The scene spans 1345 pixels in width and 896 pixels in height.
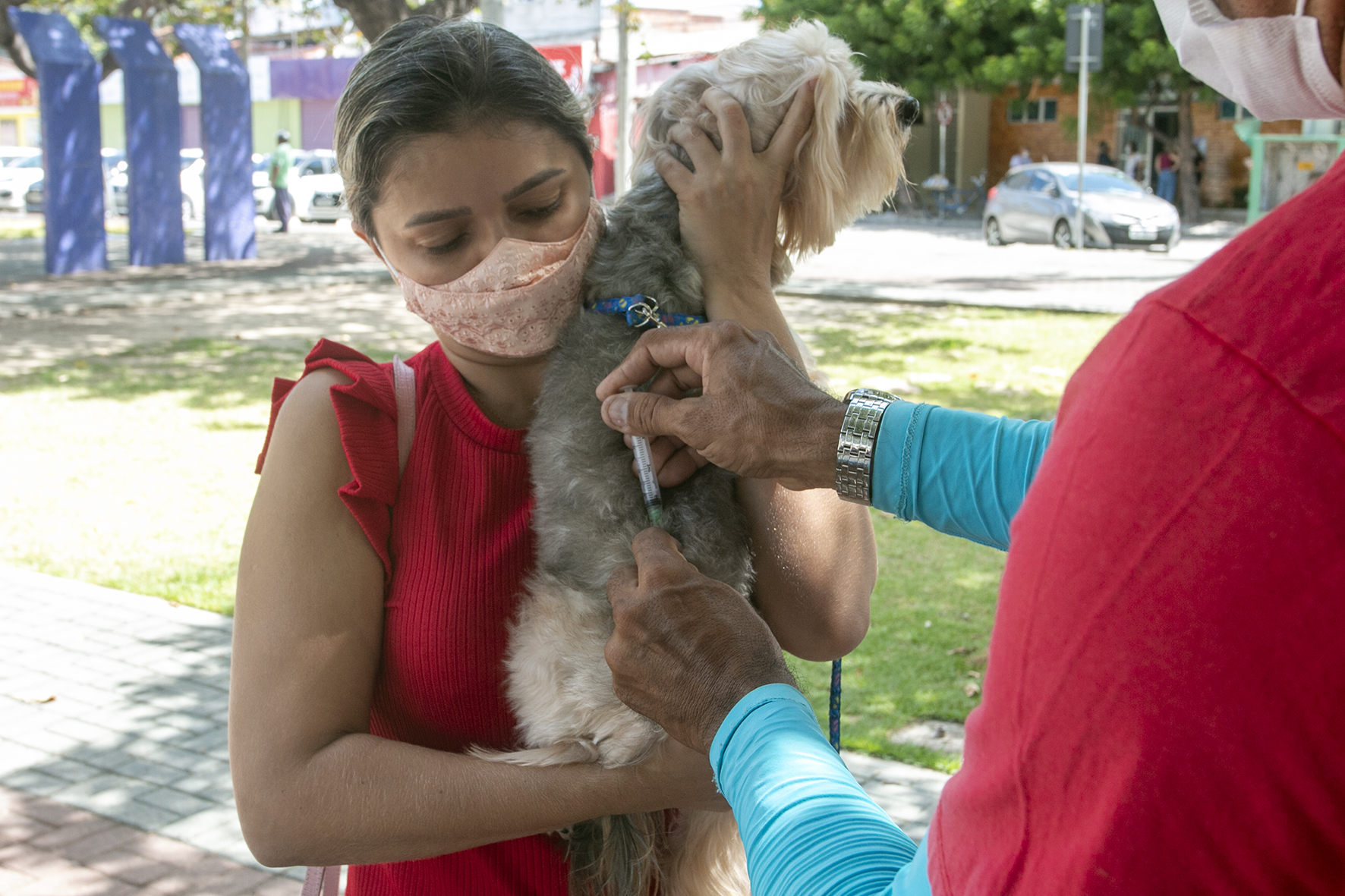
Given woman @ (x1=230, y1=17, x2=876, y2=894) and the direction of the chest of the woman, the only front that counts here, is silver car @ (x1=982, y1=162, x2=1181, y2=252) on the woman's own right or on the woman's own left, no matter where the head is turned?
on the woman's own left

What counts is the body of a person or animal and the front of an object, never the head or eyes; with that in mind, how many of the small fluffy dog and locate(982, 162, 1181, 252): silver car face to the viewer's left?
0

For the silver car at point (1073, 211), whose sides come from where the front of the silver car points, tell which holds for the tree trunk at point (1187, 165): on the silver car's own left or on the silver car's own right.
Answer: on the silver car's own left

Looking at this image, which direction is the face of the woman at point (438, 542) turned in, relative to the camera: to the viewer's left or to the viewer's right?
to the viewer's right

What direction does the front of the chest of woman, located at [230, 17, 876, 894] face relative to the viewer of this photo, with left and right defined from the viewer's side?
facing the viewer and to the right of the viewer
